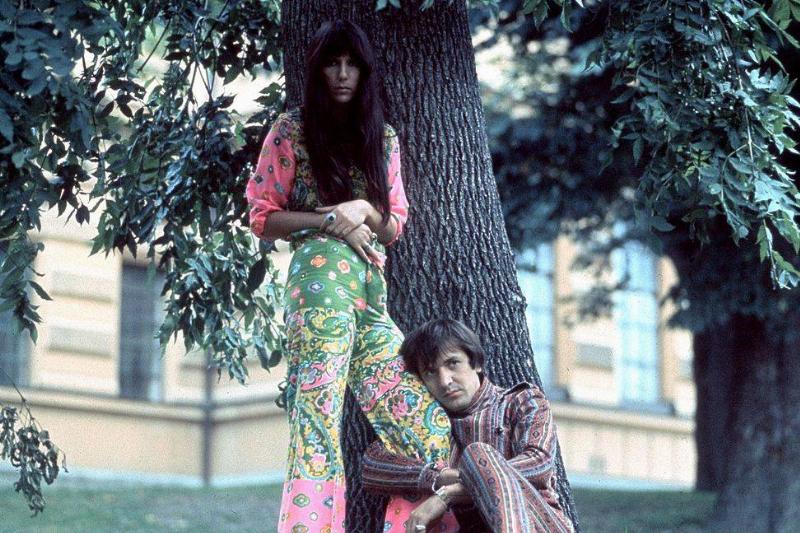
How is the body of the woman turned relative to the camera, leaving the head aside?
toward the camera

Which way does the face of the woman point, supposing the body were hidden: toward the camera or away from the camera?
toward the camera

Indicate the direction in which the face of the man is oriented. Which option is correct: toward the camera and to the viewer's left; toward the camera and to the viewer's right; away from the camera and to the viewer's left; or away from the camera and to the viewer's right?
toward the camera and to the viewer's left

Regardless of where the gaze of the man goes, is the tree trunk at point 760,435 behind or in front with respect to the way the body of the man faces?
behind

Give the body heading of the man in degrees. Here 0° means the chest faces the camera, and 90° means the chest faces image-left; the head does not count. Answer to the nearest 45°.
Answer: approximately 45°

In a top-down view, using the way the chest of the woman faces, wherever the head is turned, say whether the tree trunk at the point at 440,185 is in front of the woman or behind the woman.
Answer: behind

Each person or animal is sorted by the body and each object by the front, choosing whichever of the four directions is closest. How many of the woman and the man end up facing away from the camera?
0

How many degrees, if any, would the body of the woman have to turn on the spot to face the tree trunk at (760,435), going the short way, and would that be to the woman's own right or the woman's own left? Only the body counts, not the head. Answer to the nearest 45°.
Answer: approximately 135° to the woman's own left
